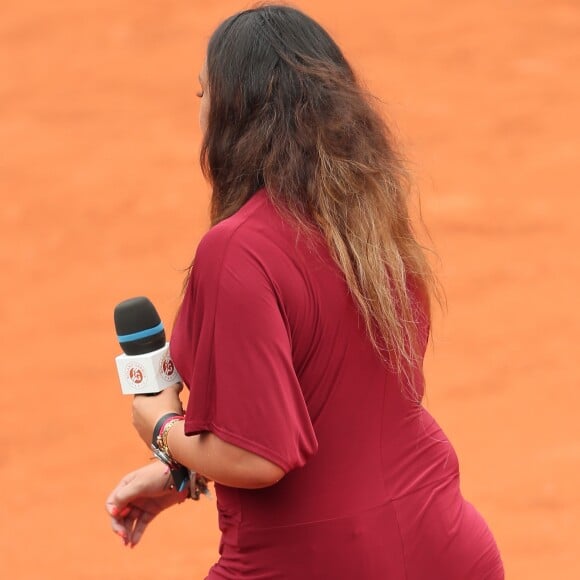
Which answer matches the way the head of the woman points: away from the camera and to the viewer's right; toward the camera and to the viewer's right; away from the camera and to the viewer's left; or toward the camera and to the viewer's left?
away from the camera and to the viewer's left

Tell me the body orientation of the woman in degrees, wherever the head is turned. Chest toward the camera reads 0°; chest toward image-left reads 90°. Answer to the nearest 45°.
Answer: approximately 135°
